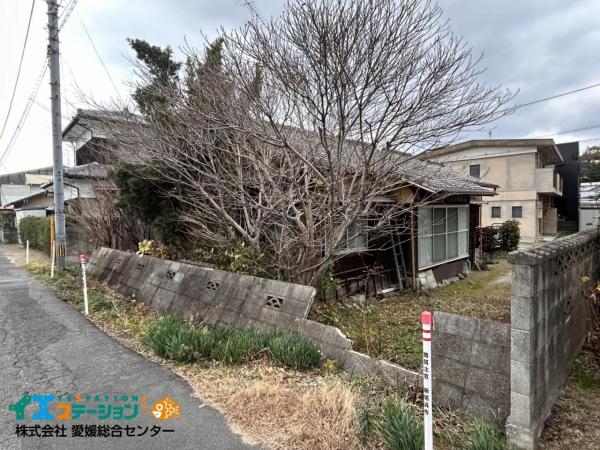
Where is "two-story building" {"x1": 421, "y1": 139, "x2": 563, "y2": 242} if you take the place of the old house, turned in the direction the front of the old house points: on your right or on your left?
on your left

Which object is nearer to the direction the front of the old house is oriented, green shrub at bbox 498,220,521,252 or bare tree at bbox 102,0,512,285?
the bare tree

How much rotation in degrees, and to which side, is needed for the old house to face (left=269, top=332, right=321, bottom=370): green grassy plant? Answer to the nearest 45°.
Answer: approximately 45° to its right

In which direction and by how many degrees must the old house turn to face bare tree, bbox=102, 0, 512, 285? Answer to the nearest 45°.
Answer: approximately 45° to its right

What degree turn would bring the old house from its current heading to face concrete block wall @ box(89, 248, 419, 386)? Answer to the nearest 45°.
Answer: approximately 90° to its right

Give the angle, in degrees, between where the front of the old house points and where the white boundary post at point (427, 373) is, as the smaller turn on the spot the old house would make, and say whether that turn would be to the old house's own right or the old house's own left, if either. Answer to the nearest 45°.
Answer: approximately 45° to the old house's own right

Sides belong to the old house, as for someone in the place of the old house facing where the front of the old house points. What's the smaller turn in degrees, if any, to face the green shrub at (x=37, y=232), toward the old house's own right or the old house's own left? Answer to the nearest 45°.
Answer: approximately 135° to the old house's own right

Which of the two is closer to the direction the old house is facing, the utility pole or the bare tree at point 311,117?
the bare tree

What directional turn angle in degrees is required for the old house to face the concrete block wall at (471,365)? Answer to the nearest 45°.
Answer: approximately 45° to its right

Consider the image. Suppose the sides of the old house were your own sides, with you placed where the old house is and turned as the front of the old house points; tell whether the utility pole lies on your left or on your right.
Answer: on your right

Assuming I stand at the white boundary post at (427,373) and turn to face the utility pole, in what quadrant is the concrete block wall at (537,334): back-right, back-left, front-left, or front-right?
back-right

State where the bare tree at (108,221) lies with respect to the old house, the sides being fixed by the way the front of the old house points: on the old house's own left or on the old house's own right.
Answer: on the old house's own right
